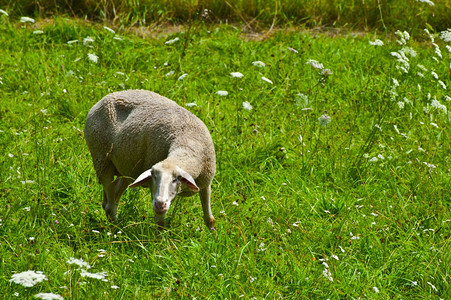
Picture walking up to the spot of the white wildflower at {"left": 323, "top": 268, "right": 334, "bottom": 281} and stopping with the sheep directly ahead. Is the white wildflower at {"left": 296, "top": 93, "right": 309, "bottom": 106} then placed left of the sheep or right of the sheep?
right

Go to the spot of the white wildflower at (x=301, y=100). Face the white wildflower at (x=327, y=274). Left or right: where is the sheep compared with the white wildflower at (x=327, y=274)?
right

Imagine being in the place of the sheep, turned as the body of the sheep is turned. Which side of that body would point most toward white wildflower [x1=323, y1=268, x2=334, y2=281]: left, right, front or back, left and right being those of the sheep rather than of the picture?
front

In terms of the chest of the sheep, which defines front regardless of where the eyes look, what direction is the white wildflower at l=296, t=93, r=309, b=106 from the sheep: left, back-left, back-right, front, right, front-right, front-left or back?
left

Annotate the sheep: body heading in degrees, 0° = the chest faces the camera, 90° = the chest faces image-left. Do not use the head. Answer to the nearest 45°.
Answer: approximately 315°
